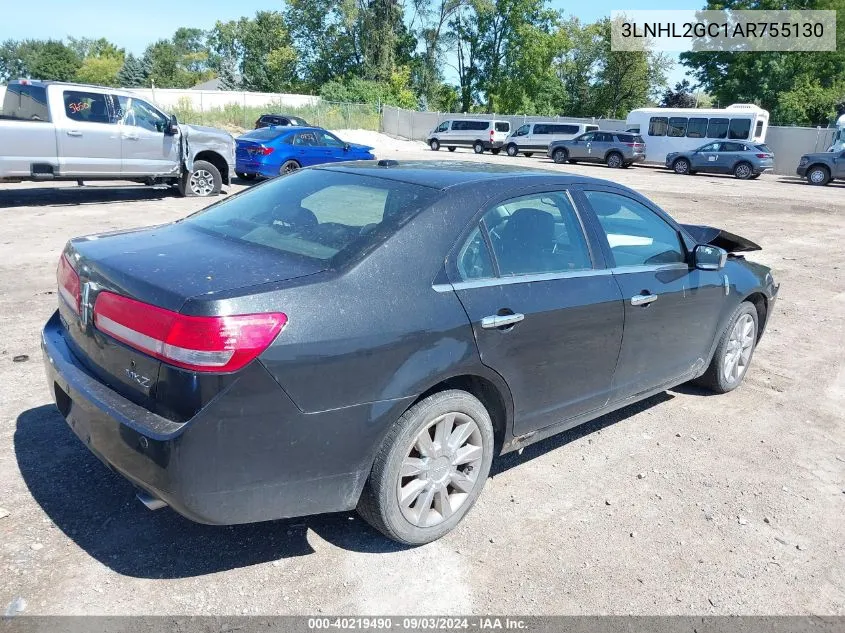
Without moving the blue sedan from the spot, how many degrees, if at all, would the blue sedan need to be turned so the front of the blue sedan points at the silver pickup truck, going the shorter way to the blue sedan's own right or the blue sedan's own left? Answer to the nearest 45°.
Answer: approximately 180°

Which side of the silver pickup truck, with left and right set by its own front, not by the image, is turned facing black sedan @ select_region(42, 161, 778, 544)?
right

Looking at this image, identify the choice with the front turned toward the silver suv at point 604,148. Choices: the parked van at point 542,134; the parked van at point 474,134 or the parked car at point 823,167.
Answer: the parked car at point 823,167

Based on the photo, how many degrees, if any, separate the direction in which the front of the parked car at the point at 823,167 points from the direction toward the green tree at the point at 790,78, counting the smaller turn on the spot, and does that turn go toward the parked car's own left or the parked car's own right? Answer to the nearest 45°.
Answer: approximately 90° to the parked car's own right

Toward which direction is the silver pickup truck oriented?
to the viewer's right

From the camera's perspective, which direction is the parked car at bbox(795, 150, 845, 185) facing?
to the viewer's left

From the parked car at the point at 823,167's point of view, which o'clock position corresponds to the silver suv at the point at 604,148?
The silver suv is roughly at 12 o'clock from the parked car.

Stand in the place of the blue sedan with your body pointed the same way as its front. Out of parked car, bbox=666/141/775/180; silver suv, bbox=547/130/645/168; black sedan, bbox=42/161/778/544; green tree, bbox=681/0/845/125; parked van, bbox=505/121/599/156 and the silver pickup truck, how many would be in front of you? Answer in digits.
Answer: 4

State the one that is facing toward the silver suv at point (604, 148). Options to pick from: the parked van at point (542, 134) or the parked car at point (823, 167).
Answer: the parked car at point (823, 167)

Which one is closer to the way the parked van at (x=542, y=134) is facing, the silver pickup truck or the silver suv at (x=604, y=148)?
the silver pickup truck

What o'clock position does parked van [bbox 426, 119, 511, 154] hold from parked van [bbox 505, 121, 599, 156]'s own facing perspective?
parked van [bbox 426, 119, 511, 154] is roughly at 1 o'clock from parked van [bbox 505, 121, 599, 156].

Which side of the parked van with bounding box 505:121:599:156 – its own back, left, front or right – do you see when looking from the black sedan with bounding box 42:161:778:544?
left
